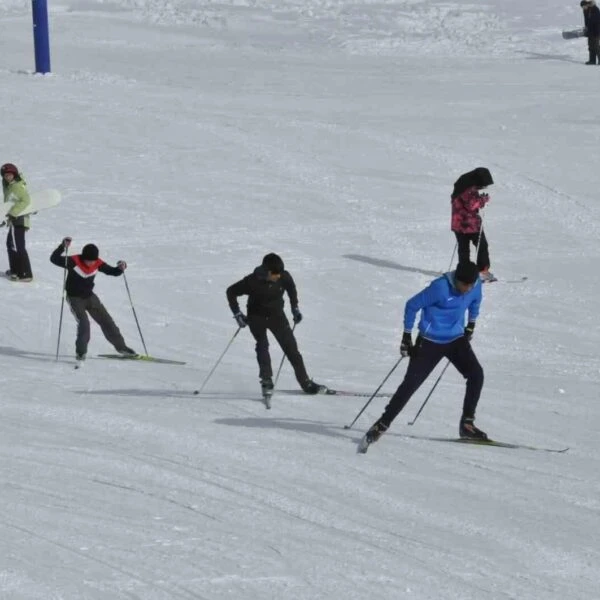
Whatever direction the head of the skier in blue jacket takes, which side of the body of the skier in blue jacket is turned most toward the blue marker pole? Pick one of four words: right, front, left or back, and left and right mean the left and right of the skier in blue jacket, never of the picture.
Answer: back

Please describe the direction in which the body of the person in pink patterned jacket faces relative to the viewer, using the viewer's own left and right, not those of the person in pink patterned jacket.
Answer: facing to the right of the viewer

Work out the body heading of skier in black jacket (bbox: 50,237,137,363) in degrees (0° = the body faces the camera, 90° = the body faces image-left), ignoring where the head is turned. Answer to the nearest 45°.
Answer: approximately 315°

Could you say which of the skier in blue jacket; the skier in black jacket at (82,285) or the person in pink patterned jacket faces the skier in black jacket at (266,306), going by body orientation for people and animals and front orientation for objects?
the skier in black jacket at (82,285)

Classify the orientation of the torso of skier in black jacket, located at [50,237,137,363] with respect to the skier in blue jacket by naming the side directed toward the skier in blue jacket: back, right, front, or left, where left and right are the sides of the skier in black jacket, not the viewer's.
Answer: front

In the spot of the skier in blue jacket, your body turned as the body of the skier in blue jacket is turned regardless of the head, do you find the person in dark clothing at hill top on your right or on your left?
on your left

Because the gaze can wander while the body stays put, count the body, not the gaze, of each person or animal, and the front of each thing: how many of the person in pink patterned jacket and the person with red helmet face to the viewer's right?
1

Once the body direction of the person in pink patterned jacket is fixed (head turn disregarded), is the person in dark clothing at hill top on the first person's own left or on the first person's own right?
on the first person's own left

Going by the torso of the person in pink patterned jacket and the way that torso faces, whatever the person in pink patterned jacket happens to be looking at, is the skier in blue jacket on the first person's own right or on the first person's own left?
on the first person's own right
